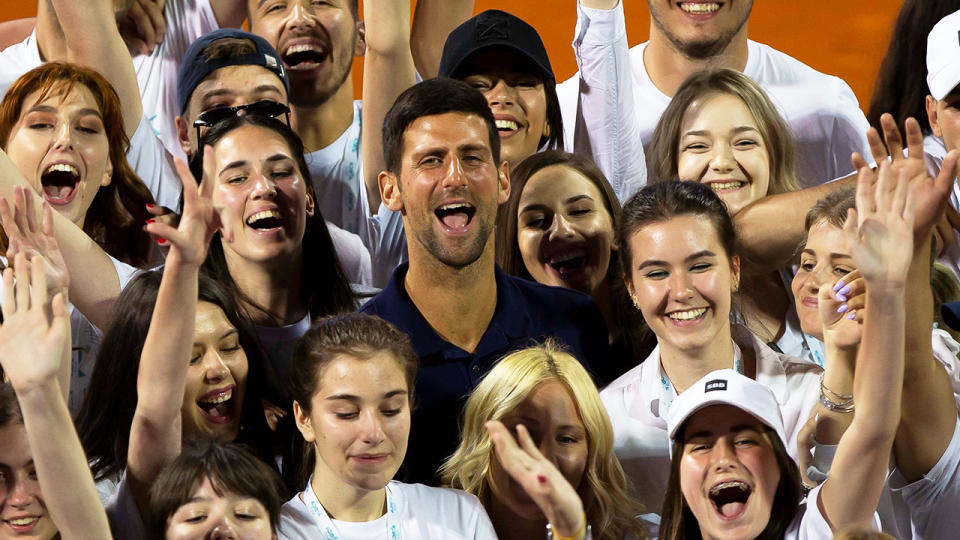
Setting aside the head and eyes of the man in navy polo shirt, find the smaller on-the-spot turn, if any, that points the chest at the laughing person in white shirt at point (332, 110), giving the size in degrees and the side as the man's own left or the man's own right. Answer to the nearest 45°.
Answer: approximately 135° to the man's own right

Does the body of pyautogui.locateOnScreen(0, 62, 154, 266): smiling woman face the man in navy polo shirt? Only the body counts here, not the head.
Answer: no

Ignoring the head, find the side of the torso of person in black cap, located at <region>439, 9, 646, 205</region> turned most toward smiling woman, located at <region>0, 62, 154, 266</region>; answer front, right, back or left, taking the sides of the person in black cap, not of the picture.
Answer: right

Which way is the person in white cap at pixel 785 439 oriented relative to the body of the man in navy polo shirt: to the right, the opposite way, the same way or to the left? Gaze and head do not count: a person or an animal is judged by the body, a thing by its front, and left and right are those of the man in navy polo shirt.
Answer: the same way

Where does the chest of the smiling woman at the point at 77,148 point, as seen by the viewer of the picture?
toward the camera

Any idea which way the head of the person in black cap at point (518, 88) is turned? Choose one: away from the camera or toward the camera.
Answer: toward the camera

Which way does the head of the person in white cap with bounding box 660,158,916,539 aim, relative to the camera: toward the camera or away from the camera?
toward the camera

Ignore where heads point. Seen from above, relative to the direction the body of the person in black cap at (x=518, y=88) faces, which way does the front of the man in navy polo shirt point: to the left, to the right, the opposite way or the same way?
the same way

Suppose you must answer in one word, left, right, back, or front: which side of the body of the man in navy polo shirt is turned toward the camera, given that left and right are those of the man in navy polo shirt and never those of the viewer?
front

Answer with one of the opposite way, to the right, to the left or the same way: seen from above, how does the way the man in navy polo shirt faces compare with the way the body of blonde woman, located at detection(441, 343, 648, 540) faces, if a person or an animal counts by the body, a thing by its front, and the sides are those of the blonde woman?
the same way

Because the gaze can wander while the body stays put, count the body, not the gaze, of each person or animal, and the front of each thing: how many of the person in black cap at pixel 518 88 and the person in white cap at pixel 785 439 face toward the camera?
2

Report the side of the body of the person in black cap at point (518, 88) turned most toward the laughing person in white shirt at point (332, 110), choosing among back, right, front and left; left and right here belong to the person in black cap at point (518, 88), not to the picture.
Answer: right

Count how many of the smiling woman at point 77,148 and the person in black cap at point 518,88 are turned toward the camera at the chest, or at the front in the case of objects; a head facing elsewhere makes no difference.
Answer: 2

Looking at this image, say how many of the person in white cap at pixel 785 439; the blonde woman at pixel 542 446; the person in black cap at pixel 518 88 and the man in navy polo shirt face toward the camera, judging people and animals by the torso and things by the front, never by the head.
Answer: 4

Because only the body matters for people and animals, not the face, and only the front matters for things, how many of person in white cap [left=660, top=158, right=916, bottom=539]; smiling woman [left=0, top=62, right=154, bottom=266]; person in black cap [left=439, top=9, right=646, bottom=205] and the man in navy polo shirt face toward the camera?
4

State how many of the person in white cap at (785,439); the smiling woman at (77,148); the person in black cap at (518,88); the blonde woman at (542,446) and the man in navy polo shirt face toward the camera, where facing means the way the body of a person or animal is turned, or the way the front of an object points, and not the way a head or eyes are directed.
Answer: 5

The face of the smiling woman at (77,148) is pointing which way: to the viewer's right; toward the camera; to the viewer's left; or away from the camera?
toward the camera
